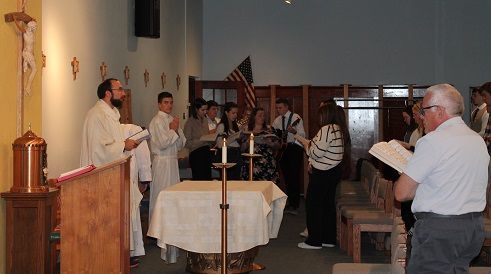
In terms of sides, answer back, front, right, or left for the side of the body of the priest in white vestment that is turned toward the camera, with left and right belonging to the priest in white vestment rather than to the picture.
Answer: right

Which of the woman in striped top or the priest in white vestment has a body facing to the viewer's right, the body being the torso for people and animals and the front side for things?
the priest in white vestment

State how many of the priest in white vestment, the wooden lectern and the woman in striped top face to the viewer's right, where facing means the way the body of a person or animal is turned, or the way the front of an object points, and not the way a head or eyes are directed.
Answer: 2

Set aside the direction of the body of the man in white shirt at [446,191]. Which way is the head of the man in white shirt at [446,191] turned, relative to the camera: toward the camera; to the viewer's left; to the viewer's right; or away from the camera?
to the viewer's left

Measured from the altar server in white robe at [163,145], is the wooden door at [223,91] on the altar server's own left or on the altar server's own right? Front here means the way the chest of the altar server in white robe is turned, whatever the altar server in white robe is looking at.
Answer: on the altar server's own left

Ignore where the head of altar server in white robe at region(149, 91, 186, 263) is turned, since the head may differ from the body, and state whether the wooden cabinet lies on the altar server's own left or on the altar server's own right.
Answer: on the altar server's own right

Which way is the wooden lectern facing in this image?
to the viewer's right

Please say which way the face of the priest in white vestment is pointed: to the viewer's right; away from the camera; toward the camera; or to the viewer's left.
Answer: to the viewer's right

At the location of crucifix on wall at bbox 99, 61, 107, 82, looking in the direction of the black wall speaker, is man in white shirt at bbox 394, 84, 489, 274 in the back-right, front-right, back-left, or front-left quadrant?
back-right

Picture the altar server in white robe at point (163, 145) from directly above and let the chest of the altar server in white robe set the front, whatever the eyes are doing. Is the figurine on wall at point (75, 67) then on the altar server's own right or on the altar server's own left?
on the altar server's own right
